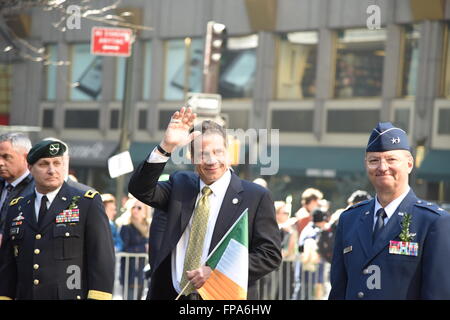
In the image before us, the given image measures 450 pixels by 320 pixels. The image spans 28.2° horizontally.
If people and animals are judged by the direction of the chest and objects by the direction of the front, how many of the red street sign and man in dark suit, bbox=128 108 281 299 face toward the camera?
2

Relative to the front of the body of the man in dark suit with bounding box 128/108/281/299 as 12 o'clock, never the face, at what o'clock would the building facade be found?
The building facade is roughly at 6 o'clock from the man in dark suit.

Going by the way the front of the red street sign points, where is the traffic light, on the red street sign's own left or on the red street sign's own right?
on the red street sign's own left

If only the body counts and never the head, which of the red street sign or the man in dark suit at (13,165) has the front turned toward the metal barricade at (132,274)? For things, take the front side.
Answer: the red street sign

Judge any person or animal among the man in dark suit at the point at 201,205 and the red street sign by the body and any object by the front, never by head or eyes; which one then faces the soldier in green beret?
the red street sign

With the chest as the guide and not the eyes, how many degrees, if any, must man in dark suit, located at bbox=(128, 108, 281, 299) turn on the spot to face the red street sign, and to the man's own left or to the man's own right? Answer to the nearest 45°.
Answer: approximately 180°

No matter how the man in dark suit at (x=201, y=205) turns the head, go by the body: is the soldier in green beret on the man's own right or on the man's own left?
on the man's own right

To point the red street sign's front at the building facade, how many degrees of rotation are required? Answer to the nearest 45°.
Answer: approximately 135° to its left

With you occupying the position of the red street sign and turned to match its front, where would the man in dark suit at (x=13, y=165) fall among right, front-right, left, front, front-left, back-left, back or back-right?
front

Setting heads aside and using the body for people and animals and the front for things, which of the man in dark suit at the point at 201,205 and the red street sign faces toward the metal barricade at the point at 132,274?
the red street sign

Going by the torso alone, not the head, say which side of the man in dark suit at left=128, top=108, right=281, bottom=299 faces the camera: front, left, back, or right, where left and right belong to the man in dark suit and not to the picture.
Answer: front

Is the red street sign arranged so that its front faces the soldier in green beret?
yes

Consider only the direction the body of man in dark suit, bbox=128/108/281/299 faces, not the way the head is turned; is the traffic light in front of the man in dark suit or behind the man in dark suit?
behind
